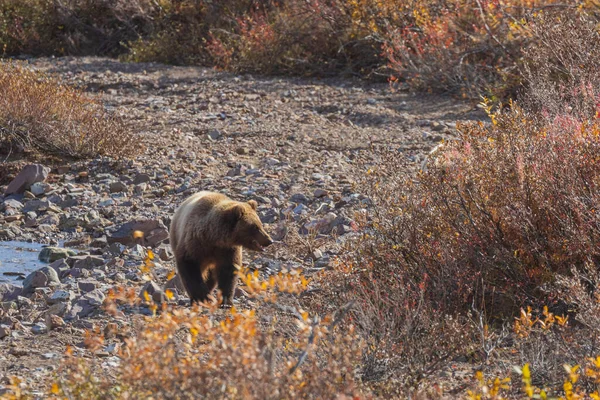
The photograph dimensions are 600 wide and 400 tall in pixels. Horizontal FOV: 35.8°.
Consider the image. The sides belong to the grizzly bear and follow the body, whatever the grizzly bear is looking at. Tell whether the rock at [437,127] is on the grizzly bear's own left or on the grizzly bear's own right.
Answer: on the grizzly bear's own left

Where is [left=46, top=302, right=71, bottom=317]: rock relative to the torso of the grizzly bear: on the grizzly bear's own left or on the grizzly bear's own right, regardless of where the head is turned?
on the grizzly bear's own right

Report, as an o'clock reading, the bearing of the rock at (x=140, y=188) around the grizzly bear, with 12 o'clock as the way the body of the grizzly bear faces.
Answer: The rock is roughly at 7 o'clock from the grizzly bear.

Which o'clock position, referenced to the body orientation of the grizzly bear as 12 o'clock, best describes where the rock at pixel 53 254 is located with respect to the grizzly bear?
The rock is roughly at 6 o'clock from the grizzly bear.

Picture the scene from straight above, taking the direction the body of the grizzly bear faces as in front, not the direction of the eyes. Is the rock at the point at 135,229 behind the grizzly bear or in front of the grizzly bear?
behind

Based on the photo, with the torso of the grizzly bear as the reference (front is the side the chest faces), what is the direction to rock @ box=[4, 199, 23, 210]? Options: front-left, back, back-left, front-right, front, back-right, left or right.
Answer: back

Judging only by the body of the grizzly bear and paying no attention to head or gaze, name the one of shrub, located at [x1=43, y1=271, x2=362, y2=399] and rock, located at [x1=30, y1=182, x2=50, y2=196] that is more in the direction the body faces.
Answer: the shrub

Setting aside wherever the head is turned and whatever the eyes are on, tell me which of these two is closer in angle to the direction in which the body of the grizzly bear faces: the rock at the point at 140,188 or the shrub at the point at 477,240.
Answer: the shrub

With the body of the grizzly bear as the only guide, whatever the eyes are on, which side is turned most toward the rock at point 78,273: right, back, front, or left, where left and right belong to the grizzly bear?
back

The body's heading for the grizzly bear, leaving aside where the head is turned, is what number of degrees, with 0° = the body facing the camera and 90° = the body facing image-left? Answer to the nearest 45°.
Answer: approximately 315°

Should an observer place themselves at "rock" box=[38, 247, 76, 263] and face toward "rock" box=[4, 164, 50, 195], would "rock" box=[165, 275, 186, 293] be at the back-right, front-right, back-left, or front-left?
back-right

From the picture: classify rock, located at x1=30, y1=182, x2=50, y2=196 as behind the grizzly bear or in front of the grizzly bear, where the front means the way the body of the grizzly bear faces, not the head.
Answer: behind
